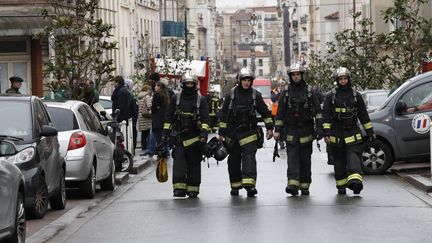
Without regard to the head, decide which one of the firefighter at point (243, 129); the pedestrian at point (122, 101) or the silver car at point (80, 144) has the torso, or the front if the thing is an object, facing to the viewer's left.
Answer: the pedestrian

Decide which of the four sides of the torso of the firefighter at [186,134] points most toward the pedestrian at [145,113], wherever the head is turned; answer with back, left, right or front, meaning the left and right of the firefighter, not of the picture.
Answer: back

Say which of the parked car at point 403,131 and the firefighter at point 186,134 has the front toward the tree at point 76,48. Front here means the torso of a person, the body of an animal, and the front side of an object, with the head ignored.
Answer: the parked car

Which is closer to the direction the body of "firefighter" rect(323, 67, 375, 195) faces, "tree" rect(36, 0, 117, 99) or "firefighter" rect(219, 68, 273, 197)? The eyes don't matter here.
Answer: the firefighter

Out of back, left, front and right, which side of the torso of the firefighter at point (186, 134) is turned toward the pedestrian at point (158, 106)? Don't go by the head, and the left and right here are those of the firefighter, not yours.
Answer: back

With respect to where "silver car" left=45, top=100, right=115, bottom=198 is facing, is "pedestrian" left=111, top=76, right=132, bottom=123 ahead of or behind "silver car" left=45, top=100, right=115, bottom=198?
ahead

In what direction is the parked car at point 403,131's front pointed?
to the viewer's left

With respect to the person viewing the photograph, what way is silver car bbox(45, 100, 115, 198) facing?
facing away from the viewer and to the right of the viewer

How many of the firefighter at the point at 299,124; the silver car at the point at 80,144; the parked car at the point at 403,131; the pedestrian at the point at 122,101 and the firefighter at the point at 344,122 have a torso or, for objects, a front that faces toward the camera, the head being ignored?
2
